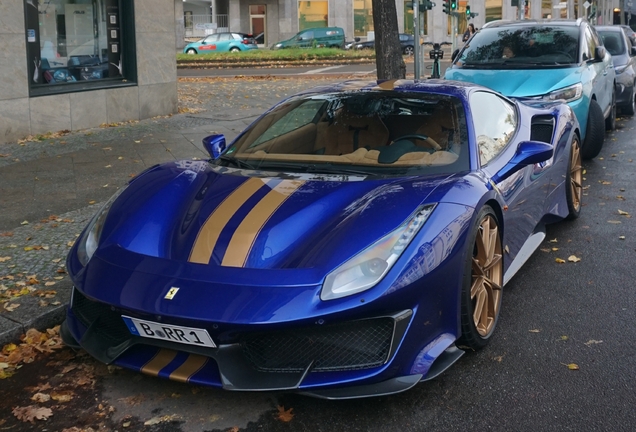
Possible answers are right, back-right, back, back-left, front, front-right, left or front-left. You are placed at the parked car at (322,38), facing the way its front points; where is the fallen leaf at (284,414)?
left

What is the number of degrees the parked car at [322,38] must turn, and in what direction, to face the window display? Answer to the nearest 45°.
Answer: approximately 90° to its left

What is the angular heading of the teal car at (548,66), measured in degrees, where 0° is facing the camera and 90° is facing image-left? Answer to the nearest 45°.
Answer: approximately 0°

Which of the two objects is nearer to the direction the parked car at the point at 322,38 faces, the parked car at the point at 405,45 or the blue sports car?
the blue sports car

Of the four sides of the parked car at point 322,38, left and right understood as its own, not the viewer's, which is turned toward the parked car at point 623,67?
left

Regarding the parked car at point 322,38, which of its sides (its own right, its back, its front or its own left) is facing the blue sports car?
left

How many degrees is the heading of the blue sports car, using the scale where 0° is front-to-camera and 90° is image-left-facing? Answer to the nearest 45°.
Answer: approximately 45°

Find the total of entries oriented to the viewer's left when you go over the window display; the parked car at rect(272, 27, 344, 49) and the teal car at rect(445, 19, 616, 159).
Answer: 1

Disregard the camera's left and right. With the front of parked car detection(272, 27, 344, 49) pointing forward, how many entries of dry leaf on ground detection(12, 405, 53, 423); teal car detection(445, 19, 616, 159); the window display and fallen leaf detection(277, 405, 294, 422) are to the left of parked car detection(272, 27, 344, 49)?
4

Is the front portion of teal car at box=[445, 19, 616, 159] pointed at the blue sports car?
yes

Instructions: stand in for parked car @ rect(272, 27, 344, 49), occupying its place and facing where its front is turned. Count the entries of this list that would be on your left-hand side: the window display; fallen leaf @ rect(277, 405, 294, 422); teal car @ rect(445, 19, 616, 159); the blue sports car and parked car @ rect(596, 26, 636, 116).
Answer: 5

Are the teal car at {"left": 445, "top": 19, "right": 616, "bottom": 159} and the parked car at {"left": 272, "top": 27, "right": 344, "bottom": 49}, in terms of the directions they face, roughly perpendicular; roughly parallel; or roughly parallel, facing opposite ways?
roughly perpendicular

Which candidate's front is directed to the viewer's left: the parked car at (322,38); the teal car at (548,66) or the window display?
the parked car

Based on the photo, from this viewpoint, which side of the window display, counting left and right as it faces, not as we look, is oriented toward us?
front

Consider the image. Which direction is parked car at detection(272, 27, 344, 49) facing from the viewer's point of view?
to the viewer's left

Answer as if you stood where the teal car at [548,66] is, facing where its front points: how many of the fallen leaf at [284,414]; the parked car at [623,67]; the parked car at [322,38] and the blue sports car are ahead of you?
2
